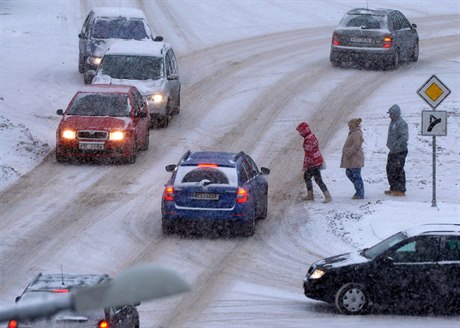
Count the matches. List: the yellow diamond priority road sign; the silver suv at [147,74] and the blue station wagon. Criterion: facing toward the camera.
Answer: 2

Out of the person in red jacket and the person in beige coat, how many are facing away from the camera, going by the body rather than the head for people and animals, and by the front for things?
0

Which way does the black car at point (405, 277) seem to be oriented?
to the viewer's left

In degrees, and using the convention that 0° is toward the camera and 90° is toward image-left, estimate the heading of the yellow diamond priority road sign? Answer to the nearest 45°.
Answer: approximately 0°

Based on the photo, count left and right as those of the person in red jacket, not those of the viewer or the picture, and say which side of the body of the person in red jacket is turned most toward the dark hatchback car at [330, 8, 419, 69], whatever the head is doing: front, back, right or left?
right

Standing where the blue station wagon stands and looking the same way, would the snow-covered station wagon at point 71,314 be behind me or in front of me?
behind

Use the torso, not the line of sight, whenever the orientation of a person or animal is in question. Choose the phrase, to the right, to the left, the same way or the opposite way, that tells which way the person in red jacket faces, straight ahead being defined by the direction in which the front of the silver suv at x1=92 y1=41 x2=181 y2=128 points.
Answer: to the right

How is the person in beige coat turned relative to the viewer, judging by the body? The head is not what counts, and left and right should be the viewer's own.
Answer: facing to the left of the viewer

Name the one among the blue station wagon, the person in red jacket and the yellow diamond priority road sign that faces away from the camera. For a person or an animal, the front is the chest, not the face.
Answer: the blue station wagon

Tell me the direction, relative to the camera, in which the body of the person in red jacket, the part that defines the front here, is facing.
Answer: to the viewer's left

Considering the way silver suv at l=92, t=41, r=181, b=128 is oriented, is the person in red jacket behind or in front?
in front

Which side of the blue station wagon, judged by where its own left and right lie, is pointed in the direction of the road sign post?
right
